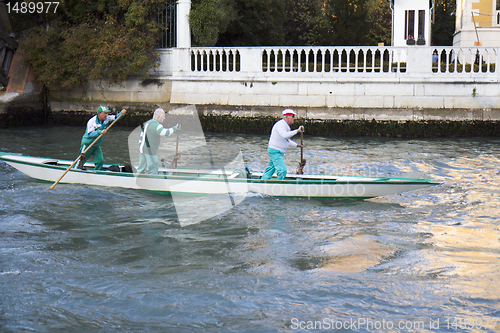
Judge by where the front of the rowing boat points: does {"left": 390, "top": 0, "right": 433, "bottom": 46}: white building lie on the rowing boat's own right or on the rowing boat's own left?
on the rowing boat's own left

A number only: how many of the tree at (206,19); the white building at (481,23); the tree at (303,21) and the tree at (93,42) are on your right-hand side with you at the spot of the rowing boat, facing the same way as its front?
0

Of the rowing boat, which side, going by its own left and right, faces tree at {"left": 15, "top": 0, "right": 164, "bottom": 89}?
left

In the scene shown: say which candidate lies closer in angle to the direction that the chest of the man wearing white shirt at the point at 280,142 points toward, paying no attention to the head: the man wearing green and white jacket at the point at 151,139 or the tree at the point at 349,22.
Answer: the tree

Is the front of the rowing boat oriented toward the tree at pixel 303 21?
no

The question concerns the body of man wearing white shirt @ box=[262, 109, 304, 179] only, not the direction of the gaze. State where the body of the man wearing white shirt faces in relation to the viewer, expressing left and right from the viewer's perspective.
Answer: facing to the right of the viewer

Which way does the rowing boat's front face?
to the viewer's right

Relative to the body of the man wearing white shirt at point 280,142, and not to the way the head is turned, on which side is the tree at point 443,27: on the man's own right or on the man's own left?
on the man's own left

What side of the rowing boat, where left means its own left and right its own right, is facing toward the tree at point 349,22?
left

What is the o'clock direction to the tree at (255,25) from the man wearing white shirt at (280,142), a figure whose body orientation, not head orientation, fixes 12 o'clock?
The tree is roughly at 9 o'clock from the man wearing white shirt.
